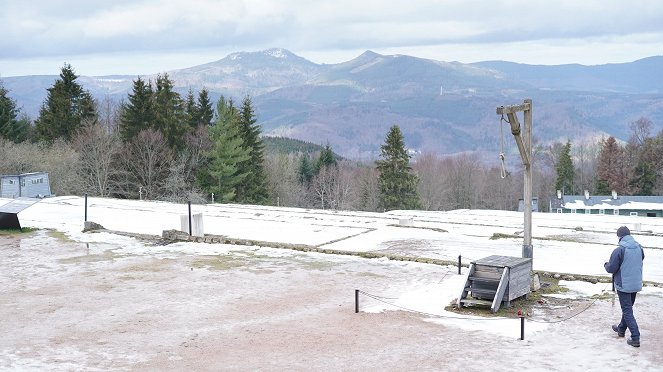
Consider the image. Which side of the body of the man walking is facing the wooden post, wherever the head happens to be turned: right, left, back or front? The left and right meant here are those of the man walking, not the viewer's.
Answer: front

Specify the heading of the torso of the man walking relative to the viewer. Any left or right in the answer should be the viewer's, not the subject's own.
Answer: facing away from the viewer and to the left of the viewer

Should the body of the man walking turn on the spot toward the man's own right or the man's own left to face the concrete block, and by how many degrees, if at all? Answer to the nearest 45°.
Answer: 0° — they already face it

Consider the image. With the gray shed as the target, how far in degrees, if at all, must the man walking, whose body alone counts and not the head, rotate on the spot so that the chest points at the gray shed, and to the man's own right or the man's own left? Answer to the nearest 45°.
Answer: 0° — they already face it

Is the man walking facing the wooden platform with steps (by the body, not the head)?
yes
